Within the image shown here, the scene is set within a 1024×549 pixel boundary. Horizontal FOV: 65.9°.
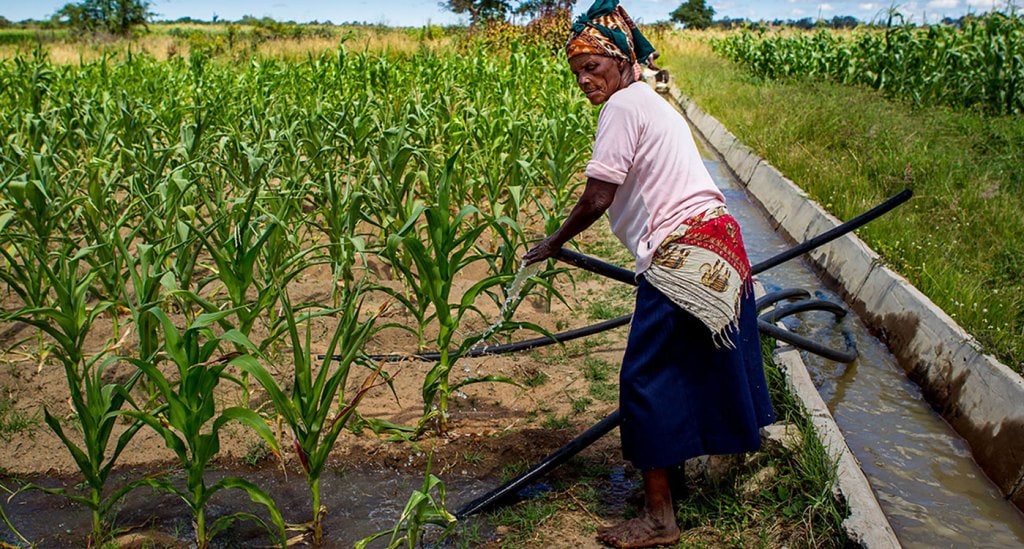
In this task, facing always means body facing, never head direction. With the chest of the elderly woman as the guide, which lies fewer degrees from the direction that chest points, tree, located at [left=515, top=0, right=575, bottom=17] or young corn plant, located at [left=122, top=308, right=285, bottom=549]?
the young corn plant

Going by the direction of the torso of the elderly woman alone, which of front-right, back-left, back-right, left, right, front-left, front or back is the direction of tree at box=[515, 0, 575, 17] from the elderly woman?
right

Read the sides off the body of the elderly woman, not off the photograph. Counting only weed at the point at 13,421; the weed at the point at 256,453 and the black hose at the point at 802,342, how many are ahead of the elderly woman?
2

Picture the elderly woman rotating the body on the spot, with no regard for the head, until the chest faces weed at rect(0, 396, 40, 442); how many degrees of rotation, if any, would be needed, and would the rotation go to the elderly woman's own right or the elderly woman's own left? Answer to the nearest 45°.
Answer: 0° — they already face it

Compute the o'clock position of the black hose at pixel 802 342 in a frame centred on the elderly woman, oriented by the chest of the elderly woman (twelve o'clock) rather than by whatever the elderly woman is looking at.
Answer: The black hose is roughly at 4 o'clock from the elderly woman.

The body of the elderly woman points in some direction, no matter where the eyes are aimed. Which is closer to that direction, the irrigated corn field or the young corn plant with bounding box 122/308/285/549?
the young corn plant

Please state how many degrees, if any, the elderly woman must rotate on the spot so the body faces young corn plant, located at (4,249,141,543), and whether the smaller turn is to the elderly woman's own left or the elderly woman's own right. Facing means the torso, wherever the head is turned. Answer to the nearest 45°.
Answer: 0° — they already face it

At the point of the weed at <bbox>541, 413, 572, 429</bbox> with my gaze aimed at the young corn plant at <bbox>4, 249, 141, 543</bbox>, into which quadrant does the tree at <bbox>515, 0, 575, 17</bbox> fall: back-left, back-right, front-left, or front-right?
back-right

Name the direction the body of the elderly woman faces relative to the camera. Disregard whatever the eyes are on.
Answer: to the viewer's left
